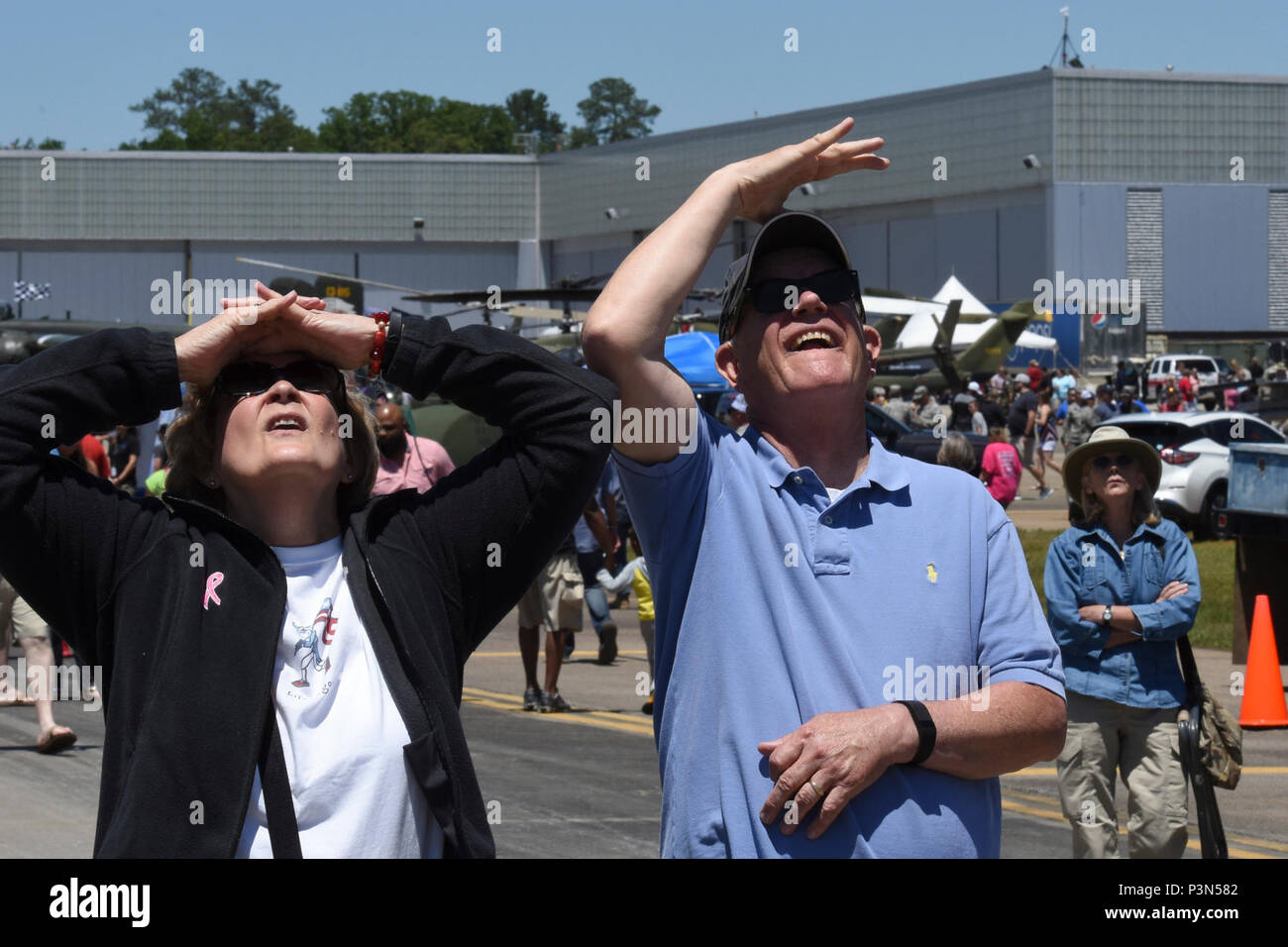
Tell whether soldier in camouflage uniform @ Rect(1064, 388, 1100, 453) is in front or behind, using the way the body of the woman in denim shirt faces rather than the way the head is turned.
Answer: behind

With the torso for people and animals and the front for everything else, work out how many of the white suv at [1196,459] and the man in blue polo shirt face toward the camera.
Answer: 1

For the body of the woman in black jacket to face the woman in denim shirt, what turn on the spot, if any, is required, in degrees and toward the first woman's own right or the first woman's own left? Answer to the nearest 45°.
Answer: approximately 135° to the first woman's own left

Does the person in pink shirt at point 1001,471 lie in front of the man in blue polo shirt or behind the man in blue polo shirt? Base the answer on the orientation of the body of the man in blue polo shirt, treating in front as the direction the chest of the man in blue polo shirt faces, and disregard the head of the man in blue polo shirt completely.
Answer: behind

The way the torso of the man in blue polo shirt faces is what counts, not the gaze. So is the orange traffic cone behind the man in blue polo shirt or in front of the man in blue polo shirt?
behind

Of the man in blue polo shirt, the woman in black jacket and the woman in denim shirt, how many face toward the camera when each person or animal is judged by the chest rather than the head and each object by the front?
3

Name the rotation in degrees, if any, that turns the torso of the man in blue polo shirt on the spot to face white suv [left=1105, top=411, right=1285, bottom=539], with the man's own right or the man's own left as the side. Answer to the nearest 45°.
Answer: approximately 180°

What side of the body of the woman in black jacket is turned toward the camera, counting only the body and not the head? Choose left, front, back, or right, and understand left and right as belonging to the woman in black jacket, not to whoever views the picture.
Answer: front
